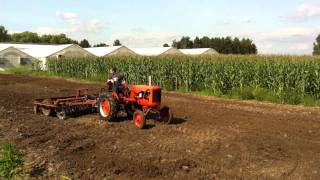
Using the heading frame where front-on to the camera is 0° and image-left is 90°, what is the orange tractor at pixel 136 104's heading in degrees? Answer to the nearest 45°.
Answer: approximately 315°
